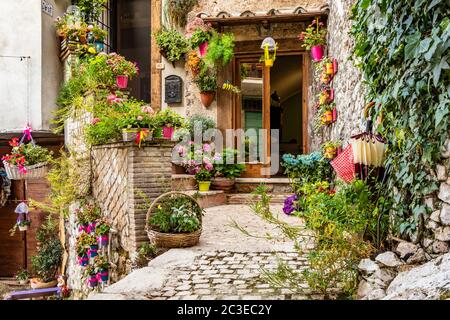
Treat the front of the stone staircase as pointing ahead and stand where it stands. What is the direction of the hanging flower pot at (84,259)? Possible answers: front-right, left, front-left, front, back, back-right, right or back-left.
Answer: front-right

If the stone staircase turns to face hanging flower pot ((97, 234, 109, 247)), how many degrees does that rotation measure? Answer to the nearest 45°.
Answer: approximately 45° to its right

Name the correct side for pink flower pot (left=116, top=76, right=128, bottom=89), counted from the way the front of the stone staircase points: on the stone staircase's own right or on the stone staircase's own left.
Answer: on the stone staircase's own right

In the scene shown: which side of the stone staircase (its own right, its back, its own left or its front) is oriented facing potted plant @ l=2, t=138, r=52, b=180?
right

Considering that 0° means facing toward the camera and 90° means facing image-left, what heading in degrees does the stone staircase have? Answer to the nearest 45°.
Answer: approximately 0°
